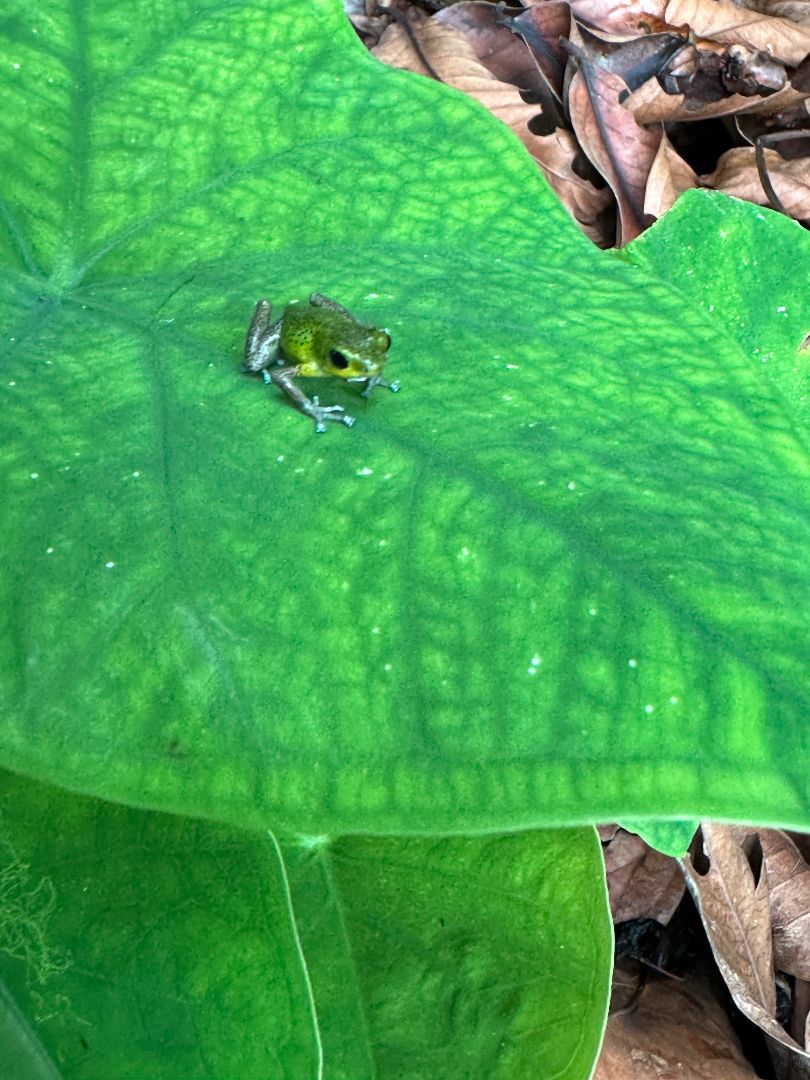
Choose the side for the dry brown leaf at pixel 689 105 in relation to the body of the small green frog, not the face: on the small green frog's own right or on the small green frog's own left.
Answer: on the small green frog's own left

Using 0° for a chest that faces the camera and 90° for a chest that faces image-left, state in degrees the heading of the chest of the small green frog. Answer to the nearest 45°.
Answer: approximately 315°

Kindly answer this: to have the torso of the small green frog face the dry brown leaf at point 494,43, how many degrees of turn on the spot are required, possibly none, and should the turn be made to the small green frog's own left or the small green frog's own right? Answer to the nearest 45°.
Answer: approximately 135° to the small green frog's own left

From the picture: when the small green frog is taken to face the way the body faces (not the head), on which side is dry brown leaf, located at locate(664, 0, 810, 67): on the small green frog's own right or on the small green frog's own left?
on the small green frog's own left
